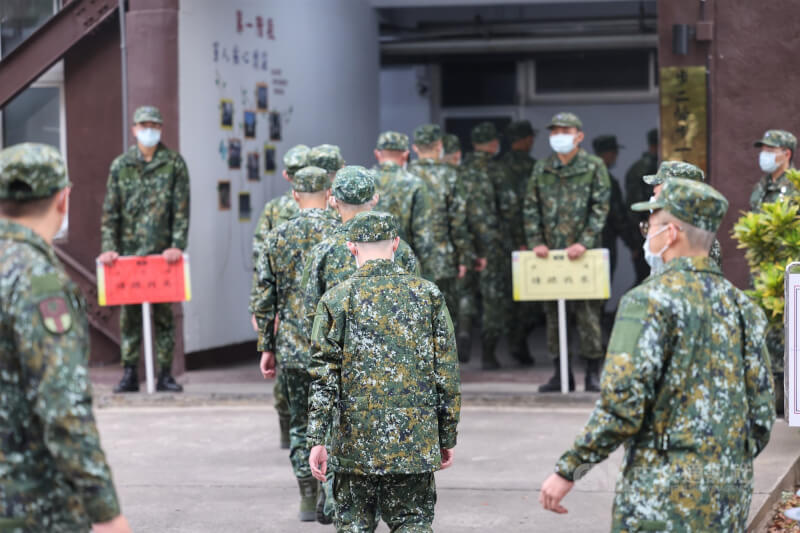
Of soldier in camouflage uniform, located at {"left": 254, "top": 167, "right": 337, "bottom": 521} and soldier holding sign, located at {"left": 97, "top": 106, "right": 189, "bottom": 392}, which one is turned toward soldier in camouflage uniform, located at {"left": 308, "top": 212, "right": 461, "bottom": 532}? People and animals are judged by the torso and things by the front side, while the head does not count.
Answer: the soldier holding sign

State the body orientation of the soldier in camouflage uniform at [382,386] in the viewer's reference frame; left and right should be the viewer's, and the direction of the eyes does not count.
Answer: facing away from the viewer

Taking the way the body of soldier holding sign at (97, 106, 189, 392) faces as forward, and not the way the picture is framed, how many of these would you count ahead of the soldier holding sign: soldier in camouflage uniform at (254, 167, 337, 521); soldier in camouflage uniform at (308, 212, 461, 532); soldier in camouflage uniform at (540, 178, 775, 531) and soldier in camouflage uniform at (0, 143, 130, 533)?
4

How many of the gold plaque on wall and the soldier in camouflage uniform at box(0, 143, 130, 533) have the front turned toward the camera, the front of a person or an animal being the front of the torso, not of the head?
1

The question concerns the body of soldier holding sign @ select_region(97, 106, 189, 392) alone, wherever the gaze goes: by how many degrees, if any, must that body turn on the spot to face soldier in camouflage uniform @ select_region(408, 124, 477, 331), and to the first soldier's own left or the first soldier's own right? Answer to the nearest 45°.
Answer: approximately 90° to the first soldier's own left

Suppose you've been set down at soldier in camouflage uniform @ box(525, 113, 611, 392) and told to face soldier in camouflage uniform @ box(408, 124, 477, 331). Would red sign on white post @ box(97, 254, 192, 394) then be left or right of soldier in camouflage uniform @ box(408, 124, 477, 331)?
left

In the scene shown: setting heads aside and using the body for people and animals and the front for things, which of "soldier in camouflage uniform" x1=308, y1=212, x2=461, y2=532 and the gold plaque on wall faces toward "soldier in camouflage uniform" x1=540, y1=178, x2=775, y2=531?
the gold plaque on wall

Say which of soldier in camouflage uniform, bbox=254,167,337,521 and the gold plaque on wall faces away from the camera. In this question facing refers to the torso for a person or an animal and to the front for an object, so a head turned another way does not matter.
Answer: the soldier in camouflage uniform

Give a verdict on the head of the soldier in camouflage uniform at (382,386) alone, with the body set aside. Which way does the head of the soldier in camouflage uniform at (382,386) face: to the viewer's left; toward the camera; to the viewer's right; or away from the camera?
away from the camera

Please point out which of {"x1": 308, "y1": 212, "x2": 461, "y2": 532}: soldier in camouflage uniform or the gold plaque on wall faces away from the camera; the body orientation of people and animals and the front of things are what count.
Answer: the soldier in camouflage uniform

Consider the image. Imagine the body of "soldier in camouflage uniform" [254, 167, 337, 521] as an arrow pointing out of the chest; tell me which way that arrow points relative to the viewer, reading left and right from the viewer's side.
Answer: facing away from the viewer

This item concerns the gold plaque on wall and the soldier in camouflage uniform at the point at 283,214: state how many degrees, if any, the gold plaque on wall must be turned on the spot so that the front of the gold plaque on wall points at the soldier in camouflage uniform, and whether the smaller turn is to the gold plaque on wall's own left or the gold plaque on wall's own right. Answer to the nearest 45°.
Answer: approximately 45° to the gold plaque on wall's own right

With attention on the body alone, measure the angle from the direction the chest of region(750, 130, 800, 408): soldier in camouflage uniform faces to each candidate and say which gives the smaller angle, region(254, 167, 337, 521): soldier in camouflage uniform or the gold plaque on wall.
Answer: the soldier in camouflage uniform

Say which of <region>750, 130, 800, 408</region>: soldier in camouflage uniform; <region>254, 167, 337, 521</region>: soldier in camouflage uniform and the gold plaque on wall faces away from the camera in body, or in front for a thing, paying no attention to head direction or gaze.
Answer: <region>254, 167, 337, 521</region>: soldier in camouflage uniform

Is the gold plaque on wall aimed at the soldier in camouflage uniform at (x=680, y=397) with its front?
yes

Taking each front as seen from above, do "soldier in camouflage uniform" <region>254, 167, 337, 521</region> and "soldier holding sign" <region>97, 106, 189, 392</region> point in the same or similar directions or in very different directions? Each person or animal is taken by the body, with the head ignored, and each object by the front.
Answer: very different directions

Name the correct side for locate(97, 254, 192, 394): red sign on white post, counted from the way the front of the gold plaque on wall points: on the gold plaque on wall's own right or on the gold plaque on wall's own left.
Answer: on the gold plaque on wall's own right
